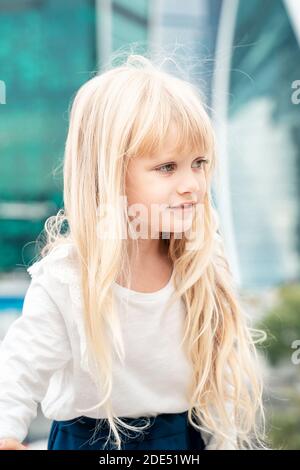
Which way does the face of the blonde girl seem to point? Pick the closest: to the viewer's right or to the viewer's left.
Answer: to the viewer's right

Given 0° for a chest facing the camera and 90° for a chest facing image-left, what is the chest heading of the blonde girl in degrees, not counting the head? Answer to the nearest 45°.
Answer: approximately 315°
